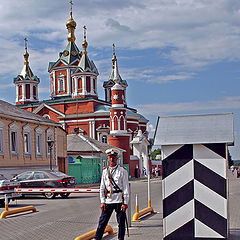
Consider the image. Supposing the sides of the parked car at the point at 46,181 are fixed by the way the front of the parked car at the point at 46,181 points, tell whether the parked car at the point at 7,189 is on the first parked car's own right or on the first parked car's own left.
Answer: on the first parked car's own left

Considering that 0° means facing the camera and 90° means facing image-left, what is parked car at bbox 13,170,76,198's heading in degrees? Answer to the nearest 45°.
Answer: approximately 135°

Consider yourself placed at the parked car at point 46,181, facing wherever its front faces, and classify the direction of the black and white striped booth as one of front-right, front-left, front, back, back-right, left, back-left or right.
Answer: back-left

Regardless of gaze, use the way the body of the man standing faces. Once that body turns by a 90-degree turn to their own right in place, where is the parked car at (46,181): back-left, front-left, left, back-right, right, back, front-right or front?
right

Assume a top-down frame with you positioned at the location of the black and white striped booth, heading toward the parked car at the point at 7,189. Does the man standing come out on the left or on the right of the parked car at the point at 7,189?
left
